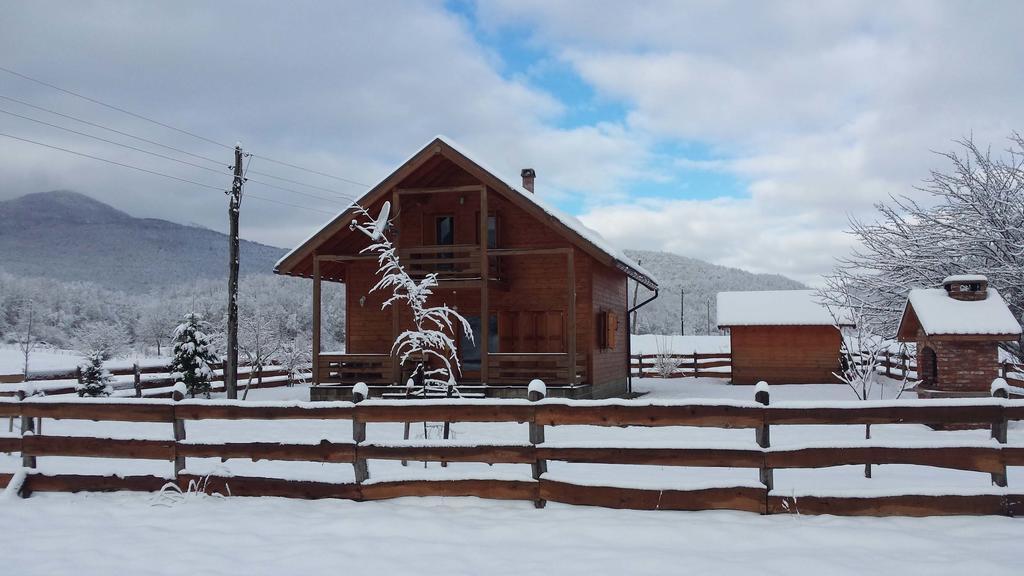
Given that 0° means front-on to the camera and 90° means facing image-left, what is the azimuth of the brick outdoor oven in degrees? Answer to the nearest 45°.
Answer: approximately 90°

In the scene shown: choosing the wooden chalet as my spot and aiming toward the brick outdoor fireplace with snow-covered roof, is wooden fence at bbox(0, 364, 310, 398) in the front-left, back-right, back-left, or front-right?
back-right

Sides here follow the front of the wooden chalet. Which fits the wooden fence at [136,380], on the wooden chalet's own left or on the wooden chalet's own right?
on the wooden chalet's own right

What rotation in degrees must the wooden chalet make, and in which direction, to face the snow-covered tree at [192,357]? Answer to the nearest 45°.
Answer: approximately 90° to its right

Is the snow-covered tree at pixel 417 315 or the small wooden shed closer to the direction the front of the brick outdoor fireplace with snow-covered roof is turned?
the snow-covered tree

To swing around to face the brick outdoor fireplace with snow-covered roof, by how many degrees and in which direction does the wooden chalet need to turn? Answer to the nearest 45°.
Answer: approximately 45° to its left

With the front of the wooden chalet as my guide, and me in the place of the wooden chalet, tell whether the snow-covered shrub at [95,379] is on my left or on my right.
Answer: on my right

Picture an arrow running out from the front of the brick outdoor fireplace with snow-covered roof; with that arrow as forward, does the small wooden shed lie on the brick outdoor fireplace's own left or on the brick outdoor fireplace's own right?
on the brick outdoor fireplace's own right

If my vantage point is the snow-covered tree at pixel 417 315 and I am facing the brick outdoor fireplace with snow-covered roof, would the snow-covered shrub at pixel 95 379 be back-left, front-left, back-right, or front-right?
back-left

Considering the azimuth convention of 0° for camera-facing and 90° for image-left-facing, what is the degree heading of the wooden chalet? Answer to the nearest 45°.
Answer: approximately 0°
